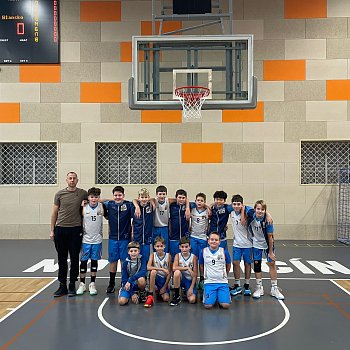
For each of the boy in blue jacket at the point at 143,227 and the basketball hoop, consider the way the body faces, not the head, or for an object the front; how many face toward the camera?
2

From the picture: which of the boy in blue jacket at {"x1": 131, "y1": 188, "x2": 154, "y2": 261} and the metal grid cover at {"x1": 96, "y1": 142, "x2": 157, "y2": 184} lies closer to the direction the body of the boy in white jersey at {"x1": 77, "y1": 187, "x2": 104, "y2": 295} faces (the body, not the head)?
the boy in blue jacket

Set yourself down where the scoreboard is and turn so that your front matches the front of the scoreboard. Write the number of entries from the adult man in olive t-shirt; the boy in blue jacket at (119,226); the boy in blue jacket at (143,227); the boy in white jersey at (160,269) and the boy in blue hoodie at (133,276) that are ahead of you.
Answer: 5

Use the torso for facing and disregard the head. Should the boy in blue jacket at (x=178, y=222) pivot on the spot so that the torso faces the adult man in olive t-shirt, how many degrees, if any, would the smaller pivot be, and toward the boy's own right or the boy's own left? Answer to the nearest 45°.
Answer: approximately 90° to the boy's own right

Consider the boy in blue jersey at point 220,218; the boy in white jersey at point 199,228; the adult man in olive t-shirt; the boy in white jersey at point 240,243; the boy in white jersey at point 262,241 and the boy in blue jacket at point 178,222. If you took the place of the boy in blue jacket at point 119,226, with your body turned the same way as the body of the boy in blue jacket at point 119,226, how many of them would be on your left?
5

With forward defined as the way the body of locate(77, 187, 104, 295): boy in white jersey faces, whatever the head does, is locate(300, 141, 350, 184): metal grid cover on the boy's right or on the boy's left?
on the boy's left

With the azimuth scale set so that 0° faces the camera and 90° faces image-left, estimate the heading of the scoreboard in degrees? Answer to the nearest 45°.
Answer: approximately 0°

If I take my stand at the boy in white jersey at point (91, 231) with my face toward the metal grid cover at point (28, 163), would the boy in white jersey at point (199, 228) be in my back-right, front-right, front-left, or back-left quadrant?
back-right

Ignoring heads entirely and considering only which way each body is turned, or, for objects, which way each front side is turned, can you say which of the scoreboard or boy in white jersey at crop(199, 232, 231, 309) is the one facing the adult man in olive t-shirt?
the scoreboard

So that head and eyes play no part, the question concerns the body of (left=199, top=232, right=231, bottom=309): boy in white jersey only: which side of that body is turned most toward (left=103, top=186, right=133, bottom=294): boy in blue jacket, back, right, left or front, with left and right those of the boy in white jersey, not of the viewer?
right
